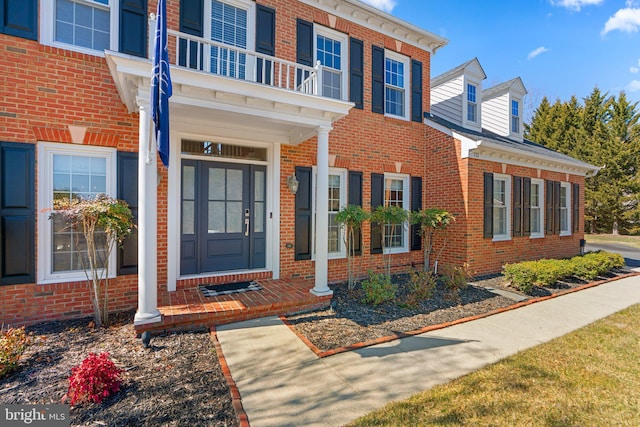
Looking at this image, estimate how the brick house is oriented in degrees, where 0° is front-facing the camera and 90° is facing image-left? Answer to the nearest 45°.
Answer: approximately 315°

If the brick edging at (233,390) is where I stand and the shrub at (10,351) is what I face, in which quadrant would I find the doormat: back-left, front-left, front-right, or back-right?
front-right

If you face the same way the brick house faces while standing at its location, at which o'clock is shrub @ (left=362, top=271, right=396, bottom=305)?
The shrub is roughly at 11 o'clock from the brick house.

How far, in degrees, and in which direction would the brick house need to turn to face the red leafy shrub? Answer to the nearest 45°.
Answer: approximately 45° to its right

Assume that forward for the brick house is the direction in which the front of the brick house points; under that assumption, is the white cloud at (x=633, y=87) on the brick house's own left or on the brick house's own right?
on the brick house's own left

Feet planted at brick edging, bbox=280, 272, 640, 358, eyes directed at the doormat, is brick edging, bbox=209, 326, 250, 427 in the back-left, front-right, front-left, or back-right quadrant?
front-left

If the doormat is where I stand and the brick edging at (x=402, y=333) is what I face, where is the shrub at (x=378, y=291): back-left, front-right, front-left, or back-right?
front-left

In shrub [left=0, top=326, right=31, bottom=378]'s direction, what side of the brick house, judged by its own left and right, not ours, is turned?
right

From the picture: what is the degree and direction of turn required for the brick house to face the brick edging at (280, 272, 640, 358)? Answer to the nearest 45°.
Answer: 0° — it already faces it

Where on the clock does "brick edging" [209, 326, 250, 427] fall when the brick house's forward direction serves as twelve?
The brick edging is roughly at 1 o'clock from the brick house.
